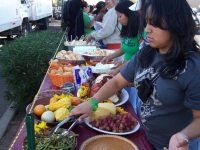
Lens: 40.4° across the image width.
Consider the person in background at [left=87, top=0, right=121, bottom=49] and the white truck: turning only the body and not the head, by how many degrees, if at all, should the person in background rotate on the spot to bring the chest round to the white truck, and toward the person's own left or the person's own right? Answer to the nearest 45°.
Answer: approximately 45° to the person's own right

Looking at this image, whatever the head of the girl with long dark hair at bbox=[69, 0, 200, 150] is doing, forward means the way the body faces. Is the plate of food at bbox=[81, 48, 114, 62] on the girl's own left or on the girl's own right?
on the girl's own right

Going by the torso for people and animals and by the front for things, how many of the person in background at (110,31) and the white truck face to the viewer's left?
1

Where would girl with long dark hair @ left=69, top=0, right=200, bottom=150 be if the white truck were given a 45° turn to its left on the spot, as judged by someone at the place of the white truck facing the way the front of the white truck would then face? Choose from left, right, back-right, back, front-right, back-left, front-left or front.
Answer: back

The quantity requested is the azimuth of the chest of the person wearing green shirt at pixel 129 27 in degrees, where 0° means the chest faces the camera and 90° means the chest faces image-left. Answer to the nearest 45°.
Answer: approximately 45°

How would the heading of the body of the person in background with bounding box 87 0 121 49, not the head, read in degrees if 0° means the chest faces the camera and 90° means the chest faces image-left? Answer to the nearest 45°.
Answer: approximately 90°
